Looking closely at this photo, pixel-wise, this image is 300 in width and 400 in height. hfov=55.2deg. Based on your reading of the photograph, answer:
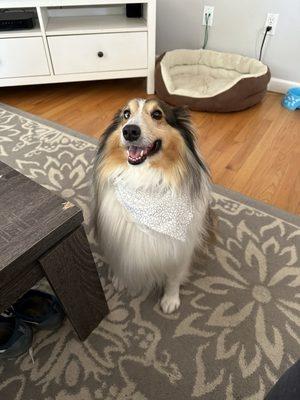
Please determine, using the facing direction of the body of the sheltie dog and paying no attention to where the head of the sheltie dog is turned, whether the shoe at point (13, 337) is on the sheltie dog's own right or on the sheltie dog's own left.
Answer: on the sheltie dog's own right

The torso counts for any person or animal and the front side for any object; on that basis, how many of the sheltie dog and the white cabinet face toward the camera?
2

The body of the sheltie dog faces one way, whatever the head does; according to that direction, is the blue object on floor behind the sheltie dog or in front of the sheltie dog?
behind

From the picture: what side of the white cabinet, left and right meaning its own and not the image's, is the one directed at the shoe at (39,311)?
front

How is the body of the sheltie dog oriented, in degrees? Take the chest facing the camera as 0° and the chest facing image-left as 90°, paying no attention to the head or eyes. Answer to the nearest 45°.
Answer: approximately 0°

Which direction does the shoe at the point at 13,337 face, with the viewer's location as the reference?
facing to the right of the viewer

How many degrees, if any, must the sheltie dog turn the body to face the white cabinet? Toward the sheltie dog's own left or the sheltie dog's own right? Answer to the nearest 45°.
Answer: approximately 180°

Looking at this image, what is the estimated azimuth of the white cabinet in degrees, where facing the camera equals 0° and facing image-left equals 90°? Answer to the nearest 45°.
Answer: approximately 0°

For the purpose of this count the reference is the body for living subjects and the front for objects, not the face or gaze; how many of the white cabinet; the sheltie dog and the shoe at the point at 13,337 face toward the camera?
2
